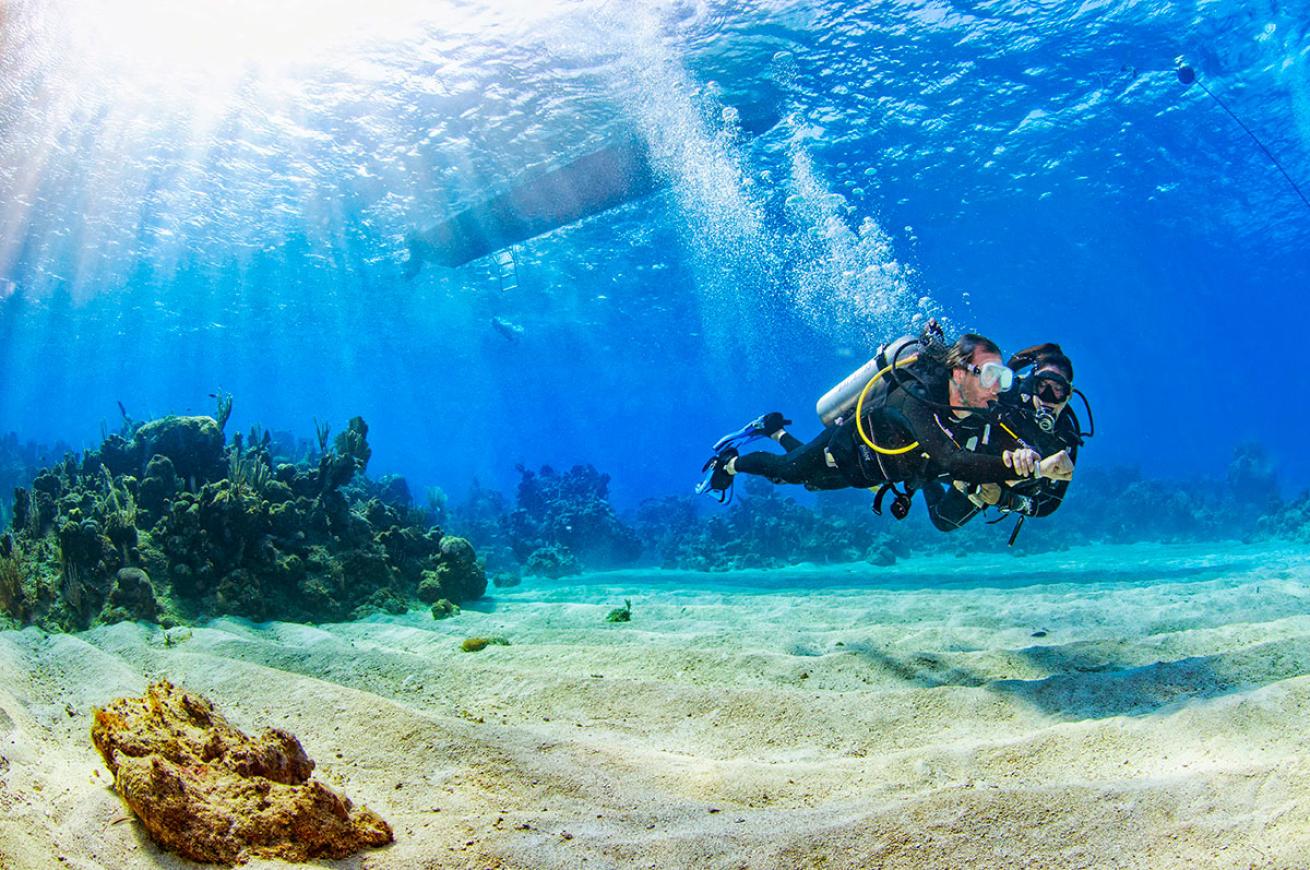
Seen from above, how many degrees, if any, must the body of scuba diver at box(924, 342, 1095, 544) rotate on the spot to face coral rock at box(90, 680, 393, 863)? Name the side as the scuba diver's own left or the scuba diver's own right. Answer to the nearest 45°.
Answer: approximately 45° to the scuba diver's own right

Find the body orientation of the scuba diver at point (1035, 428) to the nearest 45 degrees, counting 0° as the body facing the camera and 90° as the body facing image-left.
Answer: approximately 0°

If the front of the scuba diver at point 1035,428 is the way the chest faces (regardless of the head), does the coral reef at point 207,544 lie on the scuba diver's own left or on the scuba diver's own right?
on the scuba diver's own right
